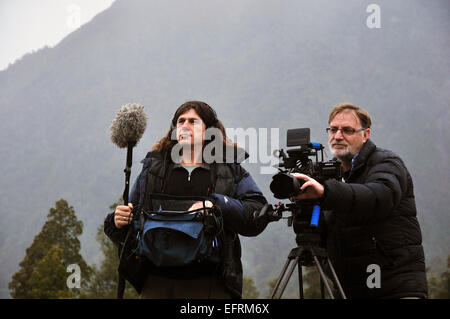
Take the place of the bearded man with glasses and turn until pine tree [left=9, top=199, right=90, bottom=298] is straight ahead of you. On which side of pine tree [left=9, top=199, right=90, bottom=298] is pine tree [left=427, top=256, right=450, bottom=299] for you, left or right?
right

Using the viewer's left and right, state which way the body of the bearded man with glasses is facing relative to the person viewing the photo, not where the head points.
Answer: facing the viewer and to the left of the viewer

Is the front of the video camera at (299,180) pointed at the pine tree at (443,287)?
no

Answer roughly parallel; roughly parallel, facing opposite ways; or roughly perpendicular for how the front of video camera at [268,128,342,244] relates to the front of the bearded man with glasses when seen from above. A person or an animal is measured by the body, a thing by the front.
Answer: roughly parallel

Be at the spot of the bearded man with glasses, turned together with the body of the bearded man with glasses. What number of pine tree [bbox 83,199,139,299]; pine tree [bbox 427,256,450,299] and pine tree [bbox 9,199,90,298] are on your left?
0

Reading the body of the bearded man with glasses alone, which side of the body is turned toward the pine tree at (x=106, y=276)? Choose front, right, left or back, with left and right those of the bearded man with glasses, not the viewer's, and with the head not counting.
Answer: right

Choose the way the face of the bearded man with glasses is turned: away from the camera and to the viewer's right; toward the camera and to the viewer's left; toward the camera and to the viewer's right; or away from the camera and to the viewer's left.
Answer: toward the camera and to the viewer's left

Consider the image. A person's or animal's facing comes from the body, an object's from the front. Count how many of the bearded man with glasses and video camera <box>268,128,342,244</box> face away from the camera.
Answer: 0
